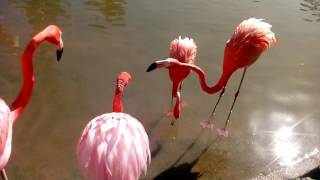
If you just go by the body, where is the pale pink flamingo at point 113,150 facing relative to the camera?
away from the camera

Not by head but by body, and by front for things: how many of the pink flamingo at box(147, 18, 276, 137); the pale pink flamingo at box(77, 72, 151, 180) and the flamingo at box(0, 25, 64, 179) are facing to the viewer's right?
1

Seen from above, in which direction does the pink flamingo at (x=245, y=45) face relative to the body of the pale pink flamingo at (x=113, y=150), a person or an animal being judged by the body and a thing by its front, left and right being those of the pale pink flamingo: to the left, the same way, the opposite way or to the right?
to the left

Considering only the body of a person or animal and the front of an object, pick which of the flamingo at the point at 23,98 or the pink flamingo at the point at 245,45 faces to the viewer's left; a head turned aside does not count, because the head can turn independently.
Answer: the pink flamingo

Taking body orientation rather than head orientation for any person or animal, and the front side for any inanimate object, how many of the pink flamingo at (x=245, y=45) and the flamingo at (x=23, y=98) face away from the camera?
0

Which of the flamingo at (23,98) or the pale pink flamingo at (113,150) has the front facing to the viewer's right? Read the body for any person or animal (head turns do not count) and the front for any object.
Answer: the flamingo

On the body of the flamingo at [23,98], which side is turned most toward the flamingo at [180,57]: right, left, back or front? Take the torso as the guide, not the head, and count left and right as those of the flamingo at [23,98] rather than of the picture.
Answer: front

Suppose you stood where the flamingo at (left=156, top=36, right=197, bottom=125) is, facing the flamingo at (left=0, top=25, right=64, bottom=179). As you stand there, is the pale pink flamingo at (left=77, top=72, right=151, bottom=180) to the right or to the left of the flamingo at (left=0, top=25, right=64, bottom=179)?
left

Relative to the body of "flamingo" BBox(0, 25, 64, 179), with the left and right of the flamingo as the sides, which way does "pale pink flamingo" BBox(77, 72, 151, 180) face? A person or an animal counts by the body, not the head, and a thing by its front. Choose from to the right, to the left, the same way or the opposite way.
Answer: to the left

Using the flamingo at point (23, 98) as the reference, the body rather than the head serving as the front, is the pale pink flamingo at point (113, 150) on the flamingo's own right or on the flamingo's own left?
on the flamingo's own right

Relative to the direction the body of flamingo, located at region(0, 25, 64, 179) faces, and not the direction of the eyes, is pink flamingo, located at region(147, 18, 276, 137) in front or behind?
in front

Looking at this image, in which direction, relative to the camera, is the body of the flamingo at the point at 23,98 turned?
to the viewer's right

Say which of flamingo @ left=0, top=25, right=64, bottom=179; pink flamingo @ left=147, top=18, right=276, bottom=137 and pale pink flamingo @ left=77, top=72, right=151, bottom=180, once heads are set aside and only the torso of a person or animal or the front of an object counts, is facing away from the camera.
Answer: the pale pink flamingo

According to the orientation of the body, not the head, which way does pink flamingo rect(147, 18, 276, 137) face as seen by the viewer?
to the viewer's left

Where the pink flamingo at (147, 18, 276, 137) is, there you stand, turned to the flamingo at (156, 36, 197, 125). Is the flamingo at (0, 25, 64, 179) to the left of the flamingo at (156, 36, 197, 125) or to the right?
left

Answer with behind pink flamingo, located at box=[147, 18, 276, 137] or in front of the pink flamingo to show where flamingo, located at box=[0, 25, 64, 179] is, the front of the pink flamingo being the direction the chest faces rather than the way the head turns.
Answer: in front
